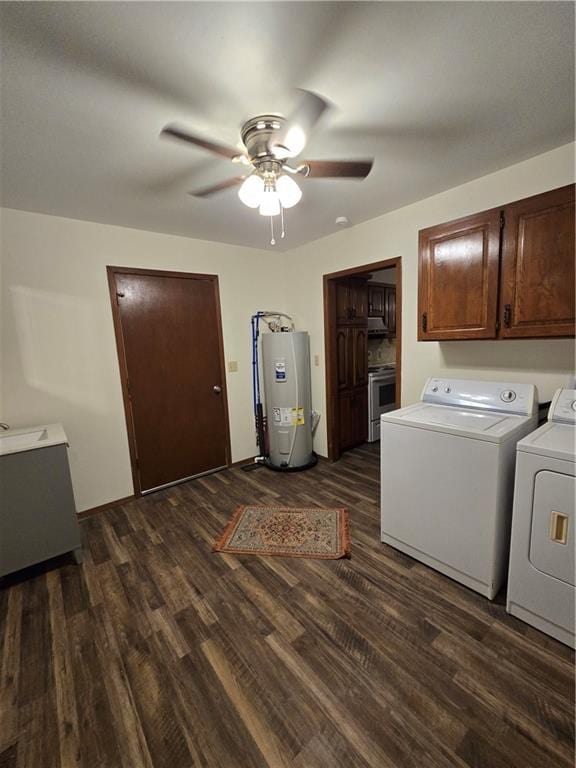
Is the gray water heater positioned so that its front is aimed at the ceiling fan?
yes

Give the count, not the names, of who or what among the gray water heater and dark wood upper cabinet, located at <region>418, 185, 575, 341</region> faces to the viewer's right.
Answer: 0

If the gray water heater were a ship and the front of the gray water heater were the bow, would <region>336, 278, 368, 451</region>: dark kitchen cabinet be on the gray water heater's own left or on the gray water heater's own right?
on the gray water heater's own left

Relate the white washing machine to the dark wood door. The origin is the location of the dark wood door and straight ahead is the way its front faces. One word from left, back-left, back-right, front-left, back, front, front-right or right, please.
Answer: front

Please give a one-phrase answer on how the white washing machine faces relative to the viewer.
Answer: facing the viewer and to the left of the viewer

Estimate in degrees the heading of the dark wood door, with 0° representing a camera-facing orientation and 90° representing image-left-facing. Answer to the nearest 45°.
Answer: approximately 315°

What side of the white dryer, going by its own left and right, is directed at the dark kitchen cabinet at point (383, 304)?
right

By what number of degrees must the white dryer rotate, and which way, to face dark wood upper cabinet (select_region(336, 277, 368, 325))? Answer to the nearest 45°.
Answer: approximately 90° to its right

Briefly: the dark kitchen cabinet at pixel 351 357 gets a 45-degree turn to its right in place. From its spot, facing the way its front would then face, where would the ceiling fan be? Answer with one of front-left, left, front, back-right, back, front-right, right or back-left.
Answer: front

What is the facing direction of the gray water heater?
toward the camera

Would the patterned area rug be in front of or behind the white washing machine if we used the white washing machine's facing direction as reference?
in front

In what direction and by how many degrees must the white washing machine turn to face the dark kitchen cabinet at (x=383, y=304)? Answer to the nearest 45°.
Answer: approximately 135° to its right
